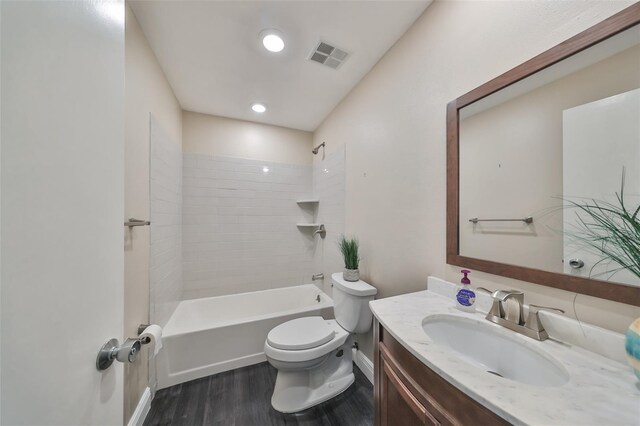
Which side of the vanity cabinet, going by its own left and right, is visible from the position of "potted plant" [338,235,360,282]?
right

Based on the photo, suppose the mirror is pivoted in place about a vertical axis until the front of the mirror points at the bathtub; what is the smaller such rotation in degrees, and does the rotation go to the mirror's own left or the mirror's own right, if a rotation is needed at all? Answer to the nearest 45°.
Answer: approximately 45° to the mirror's own right

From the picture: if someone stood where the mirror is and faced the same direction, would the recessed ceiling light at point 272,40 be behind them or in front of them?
in front

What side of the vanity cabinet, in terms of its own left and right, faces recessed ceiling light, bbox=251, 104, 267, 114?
right

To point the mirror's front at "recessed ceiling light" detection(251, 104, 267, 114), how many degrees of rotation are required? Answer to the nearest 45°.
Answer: approximately 45° to its right

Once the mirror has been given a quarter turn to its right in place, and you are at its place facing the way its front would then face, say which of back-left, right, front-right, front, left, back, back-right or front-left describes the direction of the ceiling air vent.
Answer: front-left

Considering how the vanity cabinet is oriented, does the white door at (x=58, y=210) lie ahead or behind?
ahead

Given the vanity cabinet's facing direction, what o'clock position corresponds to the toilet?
The toilet is roughly at 3 o'clock from the vanity cabinet.

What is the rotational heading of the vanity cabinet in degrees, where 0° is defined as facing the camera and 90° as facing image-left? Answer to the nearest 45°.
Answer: approximately 45°

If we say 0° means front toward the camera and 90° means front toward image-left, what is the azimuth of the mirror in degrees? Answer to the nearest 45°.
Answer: approximately 45°
